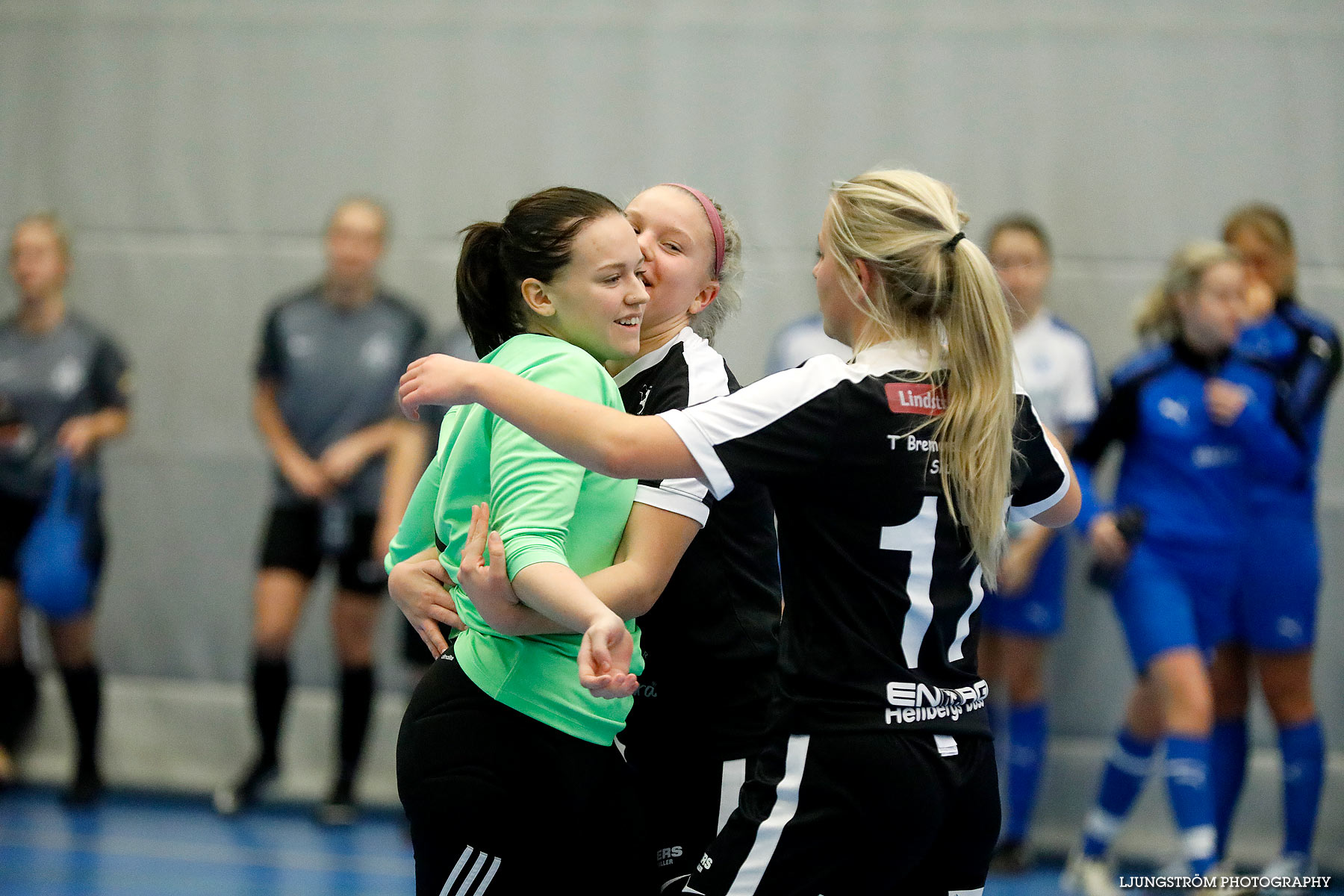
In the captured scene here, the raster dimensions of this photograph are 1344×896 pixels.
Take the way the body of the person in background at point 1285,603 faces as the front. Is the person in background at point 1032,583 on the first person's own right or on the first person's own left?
on the first person's own right

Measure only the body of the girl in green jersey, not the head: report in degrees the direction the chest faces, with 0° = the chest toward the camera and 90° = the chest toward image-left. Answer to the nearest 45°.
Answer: approximately 270°

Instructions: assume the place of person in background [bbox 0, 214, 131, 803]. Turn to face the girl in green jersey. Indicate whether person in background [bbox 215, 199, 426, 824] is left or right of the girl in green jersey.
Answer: left

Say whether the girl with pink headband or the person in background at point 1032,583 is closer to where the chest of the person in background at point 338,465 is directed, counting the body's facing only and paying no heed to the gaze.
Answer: the girl with pink headband

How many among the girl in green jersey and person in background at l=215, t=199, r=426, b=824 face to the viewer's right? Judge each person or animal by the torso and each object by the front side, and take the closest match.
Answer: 1

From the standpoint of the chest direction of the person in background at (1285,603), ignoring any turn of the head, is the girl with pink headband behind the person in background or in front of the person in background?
in front

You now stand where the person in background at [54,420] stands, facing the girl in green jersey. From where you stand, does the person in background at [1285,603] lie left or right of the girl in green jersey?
left

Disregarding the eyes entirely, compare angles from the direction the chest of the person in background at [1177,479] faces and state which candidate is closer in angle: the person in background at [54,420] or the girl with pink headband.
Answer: the girl with pink headband

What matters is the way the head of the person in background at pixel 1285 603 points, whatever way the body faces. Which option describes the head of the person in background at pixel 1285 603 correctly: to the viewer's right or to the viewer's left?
to the viewer's left

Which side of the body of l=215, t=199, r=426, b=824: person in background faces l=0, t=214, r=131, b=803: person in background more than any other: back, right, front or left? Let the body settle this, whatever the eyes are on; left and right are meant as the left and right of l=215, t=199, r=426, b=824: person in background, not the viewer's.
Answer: right

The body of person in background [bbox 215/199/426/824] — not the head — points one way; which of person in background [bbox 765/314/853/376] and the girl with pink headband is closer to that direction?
the girl with pink headband

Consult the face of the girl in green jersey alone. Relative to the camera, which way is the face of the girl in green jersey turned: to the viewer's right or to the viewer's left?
to the viewer's right

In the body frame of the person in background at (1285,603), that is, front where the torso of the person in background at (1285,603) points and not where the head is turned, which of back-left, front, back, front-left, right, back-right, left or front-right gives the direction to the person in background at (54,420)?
front-right
